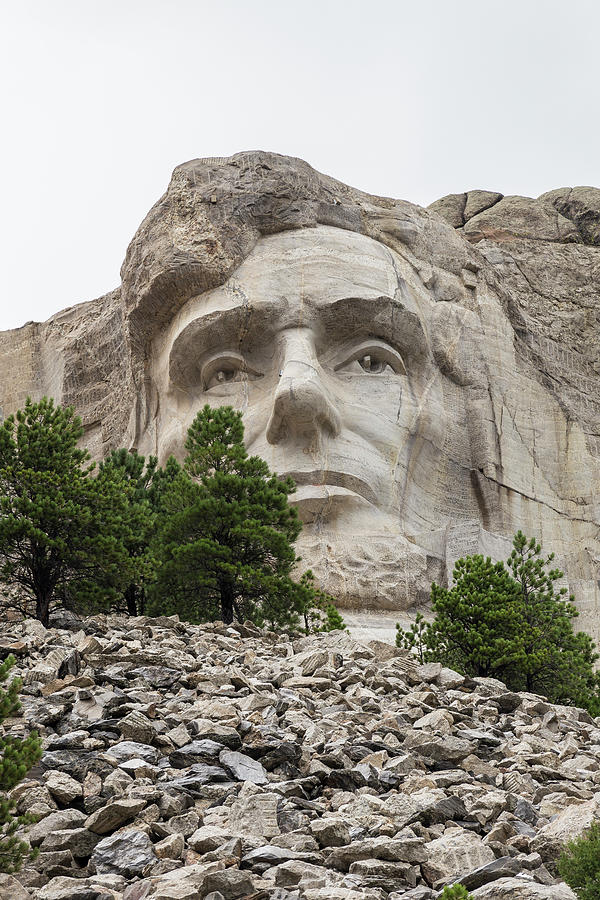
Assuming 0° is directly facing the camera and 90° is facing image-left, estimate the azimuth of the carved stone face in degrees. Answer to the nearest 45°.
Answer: approximately 0°

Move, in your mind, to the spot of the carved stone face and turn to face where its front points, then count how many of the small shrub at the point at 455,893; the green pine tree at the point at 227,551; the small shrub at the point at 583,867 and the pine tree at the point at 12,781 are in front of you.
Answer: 4

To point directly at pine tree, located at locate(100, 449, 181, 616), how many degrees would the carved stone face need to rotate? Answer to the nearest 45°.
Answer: approximately 45° to its right

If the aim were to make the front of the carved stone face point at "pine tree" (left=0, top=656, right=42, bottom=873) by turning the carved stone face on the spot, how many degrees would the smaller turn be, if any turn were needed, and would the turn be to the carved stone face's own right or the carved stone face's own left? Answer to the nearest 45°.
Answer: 0° — it already faces it

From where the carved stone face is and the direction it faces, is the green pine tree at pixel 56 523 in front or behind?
in front

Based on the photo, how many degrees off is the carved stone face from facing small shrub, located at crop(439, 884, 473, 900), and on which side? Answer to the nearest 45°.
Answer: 0° — it already faces it

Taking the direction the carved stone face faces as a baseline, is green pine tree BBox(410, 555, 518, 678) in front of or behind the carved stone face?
in front

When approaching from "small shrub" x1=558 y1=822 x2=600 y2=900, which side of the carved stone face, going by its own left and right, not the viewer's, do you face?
front

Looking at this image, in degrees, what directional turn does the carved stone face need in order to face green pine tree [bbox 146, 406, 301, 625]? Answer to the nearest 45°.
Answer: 0° — it already faces it

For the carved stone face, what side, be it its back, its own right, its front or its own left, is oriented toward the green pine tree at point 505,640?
front
